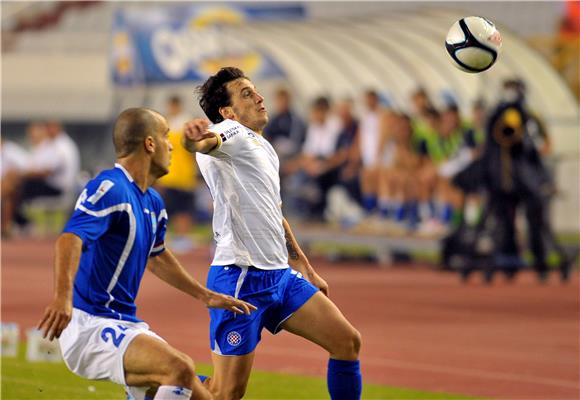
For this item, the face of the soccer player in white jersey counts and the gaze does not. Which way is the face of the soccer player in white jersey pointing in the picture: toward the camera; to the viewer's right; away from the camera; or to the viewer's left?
to the viewer's right

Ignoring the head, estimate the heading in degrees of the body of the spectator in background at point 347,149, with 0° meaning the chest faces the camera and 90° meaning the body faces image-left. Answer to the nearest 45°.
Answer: approximately 45°

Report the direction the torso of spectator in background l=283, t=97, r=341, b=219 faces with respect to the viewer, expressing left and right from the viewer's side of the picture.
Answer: facing the viewer and to the left of the viewer

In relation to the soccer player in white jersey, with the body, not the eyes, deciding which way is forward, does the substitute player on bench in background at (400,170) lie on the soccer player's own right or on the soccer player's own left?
on the soccer player's own left

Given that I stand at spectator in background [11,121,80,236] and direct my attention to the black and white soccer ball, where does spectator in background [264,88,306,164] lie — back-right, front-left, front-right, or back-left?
front-left

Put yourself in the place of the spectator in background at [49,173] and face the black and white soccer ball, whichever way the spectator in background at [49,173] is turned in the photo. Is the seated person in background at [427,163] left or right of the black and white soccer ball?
left

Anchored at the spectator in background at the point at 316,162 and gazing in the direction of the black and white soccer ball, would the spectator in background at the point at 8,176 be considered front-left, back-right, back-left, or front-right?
back-right

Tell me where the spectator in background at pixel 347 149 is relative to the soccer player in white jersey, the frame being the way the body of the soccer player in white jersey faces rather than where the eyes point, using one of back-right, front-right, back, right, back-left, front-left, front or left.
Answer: left

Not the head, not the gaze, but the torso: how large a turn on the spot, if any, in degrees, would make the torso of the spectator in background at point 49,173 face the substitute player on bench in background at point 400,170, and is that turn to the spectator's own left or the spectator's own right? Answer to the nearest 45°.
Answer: approximately 135° to the spectator's own left
